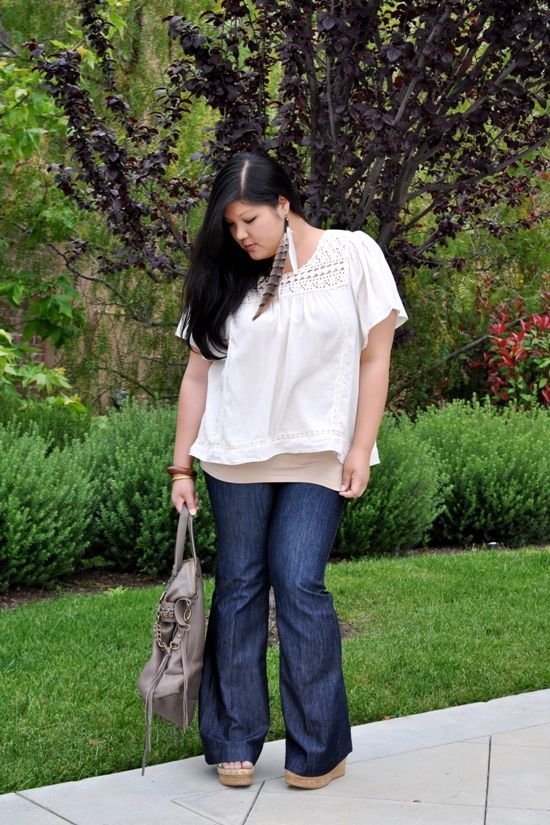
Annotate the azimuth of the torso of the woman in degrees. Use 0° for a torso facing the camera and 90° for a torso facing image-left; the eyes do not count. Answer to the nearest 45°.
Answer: approximately 0°

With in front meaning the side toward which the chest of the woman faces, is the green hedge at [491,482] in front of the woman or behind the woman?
behind

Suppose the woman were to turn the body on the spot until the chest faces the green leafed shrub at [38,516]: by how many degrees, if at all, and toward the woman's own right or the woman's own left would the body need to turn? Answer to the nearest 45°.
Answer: approximately 135° to the woman's own right

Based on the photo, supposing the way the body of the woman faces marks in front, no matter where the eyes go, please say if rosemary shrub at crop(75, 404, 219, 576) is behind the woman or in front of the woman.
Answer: behind

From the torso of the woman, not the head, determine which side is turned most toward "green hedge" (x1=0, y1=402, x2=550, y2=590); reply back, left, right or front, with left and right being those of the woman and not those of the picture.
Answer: back

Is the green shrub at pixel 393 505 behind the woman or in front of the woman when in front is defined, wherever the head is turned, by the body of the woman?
behind

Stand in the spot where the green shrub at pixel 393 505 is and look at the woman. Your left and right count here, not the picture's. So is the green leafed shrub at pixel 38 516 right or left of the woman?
right

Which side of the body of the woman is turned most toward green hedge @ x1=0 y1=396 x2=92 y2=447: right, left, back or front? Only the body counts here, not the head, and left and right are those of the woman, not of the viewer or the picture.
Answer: back

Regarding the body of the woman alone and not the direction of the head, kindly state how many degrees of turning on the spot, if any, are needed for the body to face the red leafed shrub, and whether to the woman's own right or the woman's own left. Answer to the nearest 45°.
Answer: approximately 180°
